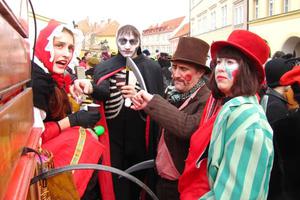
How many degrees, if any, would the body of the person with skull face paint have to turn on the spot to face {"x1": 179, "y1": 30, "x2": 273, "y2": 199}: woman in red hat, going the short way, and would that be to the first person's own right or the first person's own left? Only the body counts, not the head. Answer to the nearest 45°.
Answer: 0° — they already face them

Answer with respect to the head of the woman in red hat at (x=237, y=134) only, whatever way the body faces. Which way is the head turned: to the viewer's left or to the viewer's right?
to the viewer's left

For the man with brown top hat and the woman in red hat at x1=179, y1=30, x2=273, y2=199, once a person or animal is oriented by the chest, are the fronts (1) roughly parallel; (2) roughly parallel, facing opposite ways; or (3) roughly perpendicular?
roughly parallel

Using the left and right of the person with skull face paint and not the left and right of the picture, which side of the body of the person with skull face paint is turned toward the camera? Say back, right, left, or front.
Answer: front

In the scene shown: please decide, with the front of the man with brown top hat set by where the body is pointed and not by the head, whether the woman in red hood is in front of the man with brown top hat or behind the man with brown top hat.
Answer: in front

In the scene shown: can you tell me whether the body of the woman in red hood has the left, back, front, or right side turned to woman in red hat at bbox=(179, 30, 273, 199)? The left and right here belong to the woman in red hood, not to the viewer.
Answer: front

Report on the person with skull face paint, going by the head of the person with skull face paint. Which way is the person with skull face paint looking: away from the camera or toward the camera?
toward the camera

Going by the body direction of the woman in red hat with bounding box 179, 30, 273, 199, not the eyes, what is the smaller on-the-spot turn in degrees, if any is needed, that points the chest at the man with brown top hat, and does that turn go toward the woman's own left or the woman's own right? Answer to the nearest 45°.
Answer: approximately 90° to the woman's own right

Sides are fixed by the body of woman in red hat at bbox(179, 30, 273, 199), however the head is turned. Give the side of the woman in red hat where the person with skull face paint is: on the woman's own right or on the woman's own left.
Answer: on the woman's own right

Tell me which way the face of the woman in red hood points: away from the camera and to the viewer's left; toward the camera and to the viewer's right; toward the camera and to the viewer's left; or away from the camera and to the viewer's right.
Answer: toward the camera and to the viewer's right

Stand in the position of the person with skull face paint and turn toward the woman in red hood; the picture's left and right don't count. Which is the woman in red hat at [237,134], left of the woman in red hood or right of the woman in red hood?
left

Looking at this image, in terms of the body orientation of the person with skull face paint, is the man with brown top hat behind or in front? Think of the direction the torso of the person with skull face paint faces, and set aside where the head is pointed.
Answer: in front

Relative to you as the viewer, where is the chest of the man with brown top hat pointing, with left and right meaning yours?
facing the viewer and to the left of the viewer
